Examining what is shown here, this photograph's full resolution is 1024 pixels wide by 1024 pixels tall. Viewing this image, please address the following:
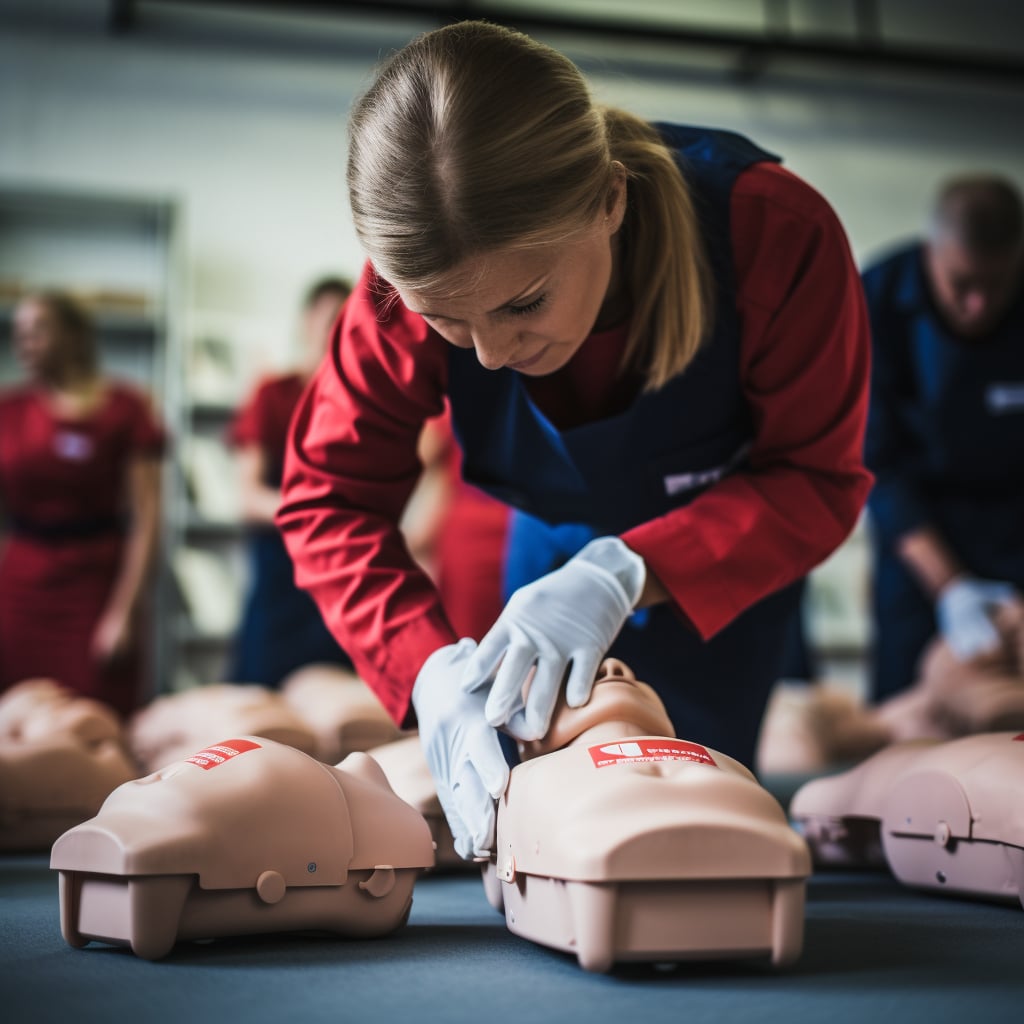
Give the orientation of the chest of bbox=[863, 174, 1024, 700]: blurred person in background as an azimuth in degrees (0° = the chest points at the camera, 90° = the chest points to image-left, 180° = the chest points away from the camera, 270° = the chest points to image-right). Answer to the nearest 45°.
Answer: approximately 0°

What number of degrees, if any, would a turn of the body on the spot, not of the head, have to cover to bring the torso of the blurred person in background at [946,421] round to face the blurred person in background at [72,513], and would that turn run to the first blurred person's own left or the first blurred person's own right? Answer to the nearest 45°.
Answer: approximately 90° to the first blurred person's own right

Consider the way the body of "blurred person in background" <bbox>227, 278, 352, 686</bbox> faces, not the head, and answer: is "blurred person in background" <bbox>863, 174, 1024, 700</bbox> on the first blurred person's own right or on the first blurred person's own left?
on the first blurred person's own left

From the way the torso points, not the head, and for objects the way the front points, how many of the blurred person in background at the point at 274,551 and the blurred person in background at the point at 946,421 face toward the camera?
2

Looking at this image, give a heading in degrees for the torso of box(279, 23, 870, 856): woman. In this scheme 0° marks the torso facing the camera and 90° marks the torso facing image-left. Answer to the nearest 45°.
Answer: approximately 45°

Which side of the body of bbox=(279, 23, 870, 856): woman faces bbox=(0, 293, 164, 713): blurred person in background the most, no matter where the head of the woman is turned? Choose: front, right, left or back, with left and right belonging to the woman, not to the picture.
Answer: right
